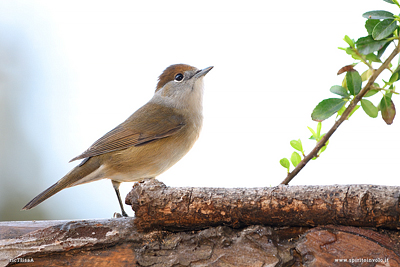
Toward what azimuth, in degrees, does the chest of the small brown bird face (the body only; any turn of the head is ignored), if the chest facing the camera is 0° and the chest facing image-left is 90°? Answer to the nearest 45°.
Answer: approximately 270°
